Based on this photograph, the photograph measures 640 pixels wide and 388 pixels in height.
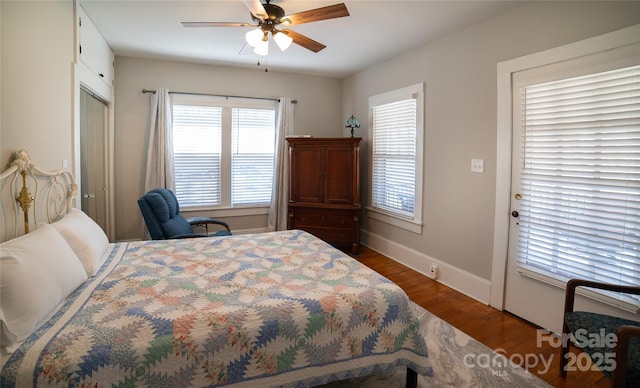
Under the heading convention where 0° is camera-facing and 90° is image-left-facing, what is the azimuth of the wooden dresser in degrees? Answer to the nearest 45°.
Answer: approximately 0°

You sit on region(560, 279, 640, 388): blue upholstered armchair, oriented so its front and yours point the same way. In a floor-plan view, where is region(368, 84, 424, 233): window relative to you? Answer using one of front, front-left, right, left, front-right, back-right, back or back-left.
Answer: right

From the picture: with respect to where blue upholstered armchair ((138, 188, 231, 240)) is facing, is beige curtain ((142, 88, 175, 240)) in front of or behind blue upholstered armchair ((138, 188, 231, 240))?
behind

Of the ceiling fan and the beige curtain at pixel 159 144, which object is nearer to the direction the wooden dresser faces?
the ceiling fan

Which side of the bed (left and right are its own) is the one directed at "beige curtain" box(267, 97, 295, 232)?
left

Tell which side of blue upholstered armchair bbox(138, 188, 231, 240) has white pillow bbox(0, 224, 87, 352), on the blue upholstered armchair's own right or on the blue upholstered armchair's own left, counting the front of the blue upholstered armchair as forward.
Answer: on the blue upholstered armchair's own right

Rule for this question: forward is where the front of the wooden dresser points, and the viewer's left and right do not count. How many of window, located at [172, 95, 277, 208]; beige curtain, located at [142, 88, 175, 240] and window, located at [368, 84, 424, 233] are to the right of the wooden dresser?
2

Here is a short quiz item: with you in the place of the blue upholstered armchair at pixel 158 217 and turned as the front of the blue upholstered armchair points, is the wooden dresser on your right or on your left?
on your left

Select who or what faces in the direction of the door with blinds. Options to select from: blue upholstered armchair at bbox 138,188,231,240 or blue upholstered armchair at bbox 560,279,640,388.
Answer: blue upholstered armchair at bbox 138,188,231,240

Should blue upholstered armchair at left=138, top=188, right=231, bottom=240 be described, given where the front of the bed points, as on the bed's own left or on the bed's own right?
on the bed's own left

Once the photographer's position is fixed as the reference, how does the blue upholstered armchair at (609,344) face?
facing the viewer and to the left of the viewer

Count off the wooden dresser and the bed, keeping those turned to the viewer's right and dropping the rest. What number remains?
1

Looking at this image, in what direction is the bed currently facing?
to the viewer's right

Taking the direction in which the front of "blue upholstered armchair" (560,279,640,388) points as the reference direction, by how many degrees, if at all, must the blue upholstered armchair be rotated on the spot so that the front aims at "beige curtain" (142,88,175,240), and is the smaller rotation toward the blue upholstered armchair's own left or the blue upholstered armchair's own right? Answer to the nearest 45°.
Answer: approximately 45° to the blue upholstered armchair's own right

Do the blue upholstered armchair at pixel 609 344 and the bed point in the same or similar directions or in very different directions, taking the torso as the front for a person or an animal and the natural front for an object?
very different directions

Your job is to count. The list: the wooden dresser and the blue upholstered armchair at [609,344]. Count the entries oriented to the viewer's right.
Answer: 0
